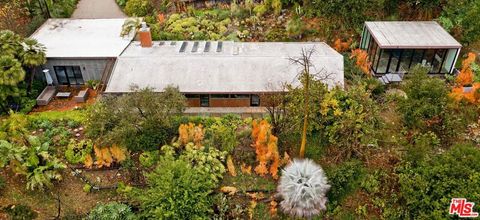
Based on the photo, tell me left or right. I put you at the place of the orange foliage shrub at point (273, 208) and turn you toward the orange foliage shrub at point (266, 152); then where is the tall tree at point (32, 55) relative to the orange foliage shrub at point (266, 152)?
left

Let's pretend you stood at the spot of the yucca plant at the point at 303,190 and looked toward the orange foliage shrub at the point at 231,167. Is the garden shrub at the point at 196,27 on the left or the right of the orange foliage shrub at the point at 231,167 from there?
right

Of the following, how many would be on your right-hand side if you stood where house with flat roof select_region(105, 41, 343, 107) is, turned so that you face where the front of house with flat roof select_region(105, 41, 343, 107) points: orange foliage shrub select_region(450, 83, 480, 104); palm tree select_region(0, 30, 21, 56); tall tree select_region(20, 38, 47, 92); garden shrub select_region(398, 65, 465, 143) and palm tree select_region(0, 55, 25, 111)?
3

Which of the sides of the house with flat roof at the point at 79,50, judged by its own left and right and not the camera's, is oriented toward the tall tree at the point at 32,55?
right

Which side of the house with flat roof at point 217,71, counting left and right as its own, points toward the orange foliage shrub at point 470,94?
left

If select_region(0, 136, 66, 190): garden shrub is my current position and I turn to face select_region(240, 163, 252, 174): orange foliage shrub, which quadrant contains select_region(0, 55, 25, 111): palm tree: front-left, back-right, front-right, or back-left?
back-left

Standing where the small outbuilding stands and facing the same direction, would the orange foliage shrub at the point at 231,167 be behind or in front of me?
in front

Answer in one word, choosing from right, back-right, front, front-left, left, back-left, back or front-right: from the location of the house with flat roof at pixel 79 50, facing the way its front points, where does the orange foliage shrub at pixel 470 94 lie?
front-left

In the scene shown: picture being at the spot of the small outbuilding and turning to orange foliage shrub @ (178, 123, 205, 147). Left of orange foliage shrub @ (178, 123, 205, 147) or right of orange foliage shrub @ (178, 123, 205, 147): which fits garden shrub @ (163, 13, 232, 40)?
right

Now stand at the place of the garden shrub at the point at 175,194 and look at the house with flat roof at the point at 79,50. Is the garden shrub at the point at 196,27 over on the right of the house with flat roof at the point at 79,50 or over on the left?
right

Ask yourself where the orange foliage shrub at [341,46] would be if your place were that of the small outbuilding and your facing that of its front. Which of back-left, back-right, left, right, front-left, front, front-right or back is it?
right

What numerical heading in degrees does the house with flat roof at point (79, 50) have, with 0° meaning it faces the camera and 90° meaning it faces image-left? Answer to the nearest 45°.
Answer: approximately 0°

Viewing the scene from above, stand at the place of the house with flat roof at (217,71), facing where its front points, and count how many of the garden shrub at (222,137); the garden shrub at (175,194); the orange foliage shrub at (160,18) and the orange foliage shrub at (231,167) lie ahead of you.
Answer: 3

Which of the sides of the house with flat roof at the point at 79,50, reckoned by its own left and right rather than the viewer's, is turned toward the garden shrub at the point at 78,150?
front
